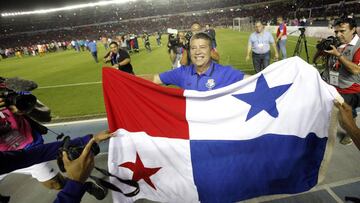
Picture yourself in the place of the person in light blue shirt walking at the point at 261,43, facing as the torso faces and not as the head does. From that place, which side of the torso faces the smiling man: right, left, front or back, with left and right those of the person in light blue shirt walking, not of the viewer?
front

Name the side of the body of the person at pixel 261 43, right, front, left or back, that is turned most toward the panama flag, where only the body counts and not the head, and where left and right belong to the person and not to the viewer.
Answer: front

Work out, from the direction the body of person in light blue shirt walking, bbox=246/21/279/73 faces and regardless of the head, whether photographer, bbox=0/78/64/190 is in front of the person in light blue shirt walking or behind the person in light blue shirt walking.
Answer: in front

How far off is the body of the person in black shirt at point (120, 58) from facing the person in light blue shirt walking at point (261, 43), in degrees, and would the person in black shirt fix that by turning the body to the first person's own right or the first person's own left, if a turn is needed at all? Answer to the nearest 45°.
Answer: approximately 135° to the first person's own left

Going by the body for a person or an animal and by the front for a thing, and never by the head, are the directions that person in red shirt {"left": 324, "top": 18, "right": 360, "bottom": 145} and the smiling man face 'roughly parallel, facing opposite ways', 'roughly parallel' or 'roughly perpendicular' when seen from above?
roughly perpendicular

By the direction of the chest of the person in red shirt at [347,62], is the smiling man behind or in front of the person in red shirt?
in front

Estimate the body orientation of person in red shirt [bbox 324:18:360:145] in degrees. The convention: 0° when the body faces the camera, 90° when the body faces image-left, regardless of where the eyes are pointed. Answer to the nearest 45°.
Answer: approximately 45°

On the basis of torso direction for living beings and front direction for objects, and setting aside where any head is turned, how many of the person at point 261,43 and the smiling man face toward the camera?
2

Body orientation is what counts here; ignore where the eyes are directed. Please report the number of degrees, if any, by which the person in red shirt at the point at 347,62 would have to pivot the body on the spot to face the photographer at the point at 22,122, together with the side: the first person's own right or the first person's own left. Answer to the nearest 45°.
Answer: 0° — they already face them
